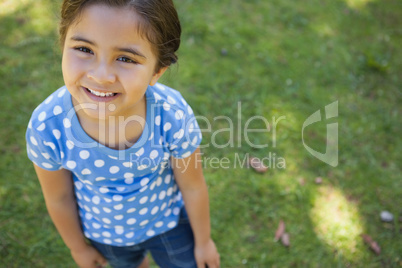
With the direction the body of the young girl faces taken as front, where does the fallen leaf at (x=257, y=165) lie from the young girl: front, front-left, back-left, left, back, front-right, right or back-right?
back-left

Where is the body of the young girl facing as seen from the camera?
toward the camera

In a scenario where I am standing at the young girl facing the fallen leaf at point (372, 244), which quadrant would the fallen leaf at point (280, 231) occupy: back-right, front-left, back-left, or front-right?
front-left

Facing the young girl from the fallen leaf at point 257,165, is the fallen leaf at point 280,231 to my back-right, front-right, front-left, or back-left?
front-left

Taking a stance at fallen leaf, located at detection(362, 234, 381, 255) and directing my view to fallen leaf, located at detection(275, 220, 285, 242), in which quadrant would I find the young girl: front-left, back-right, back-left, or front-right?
front-left

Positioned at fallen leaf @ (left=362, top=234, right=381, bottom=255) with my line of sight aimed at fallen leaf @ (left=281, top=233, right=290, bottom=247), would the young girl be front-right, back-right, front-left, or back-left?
front-left
